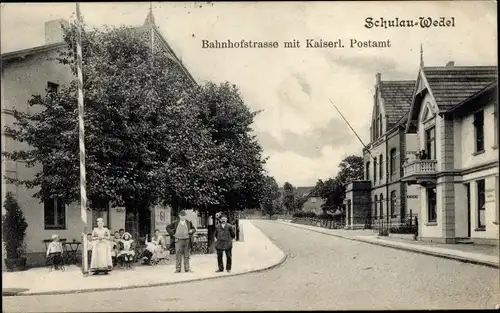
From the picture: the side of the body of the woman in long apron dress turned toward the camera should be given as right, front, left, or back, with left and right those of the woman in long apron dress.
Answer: front

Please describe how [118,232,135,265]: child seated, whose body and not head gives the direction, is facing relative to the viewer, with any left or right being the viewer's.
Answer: facing the viewer

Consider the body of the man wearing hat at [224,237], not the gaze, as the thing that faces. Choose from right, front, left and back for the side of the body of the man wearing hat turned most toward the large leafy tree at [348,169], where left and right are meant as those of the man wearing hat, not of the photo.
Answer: back

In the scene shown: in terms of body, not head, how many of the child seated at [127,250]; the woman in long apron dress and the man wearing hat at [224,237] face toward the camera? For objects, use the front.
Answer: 3

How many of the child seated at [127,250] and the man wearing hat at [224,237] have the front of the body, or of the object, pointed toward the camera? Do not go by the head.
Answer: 2

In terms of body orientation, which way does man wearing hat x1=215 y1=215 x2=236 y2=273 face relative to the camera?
toward the camera

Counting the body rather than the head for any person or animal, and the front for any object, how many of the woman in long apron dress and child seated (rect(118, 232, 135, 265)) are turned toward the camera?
2

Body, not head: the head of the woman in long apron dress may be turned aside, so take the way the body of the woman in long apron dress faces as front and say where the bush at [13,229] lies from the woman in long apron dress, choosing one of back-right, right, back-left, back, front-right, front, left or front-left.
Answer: back-right
